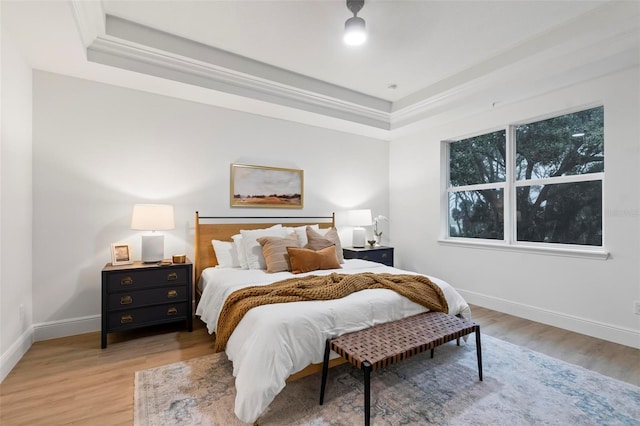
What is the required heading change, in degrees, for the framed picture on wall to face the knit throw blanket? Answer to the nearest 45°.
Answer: approximately 45° to its right

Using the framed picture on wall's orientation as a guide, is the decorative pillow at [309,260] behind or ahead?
ahead

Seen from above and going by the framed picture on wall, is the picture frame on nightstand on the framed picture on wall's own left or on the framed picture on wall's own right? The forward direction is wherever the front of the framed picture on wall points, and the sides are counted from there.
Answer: on the framed picture on wall's own right

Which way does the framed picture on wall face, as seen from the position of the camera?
facing the viewer and to the right of the viewer

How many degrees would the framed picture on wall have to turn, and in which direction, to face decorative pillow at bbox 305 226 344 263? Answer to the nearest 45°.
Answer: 0° — it already faces it
